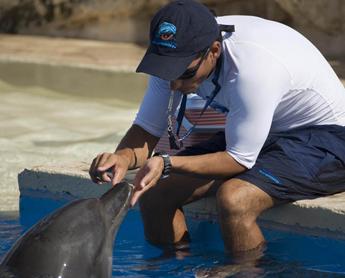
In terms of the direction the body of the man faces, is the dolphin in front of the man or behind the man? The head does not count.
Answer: in front

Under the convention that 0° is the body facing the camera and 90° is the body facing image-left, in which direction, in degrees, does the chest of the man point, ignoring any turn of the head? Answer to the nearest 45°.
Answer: approximately 45°
